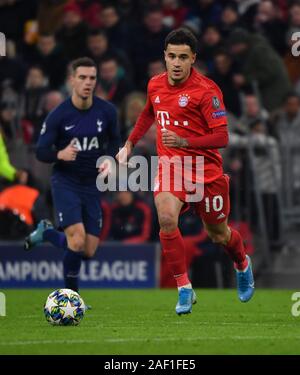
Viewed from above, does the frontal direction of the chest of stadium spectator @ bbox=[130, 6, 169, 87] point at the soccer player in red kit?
yes

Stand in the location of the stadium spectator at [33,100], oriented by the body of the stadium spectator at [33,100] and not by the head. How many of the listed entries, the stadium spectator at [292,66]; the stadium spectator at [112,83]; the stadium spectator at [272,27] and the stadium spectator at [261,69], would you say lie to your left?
4

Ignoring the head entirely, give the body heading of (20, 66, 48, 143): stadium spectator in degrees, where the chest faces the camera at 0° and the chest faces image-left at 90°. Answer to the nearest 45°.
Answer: approximately 0°

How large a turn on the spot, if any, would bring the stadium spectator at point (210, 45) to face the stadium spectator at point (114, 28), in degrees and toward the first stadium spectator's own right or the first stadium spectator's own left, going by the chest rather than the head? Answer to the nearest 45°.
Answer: approximately 90° to the first stadium spectator's own right
